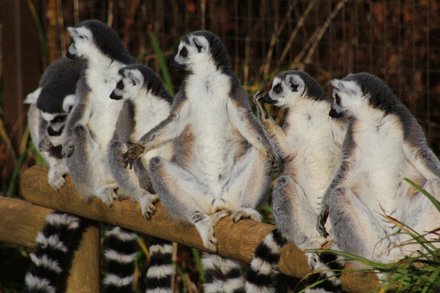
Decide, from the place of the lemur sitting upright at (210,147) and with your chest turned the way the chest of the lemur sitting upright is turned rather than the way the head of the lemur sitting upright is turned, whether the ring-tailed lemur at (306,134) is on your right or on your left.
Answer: on your left

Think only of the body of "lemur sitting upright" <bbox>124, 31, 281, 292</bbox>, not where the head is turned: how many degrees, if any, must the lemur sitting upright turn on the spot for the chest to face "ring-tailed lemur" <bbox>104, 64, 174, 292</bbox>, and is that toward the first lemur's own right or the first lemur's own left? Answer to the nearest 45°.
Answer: approximately 135° to the first lemur's own right

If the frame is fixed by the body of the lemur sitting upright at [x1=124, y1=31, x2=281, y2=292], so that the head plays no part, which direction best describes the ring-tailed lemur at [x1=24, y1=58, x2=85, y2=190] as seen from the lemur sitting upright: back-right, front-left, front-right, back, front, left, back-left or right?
back-right

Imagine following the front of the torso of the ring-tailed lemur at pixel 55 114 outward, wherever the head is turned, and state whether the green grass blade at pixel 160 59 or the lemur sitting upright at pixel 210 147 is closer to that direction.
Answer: the lemur sitting upright

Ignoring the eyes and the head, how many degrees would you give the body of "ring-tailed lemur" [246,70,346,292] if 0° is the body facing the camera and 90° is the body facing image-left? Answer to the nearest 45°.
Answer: approximately 45°

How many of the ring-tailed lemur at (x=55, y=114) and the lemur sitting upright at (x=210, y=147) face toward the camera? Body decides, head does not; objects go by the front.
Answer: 2

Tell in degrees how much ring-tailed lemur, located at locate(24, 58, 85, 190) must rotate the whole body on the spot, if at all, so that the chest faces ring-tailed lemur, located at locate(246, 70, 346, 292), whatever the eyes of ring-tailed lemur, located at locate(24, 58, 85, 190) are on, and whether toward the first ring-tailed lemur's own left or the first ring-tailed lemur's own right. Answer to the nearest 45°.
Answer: approximately 45° to the first ring-tailed lemur's own left
